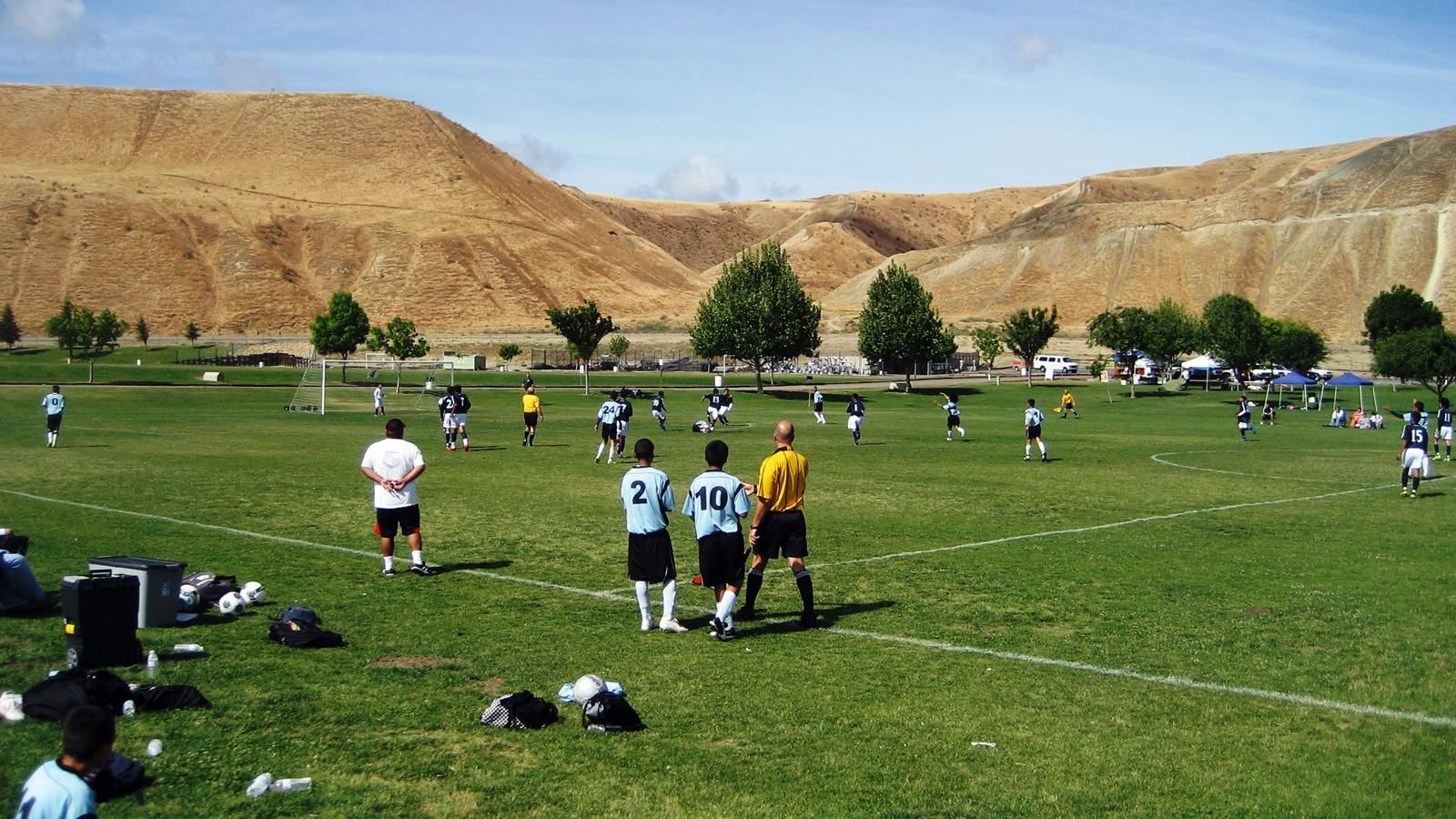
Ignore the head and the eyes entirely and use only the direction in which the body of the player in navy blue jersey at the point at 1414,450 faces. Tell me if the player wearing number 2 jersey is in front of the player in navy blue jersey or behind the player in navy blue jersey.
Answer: behind

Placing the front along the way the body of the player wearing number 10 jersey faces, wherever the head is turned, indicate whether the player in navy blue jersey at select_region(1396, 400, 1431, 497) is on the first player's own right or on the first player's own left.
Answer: on the first player's own right

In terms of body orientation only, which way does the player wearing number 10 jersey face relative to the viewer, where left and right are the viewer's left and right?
facing away from the viewer

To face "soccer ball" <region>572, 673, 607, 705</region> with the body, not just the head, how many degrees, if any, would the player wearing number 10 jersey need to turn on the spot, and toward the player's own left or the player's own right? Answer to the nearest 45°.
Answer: approximately 180°

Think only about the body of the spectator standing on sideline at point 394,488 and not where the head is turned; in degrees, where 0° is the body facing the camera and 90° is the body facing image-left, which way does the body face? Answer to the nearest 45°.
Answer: approximately 180°

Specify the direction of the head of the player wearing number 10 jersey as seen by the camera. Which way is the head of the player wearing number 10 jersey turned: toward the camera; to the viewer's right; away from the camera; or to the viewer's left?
away from the camera

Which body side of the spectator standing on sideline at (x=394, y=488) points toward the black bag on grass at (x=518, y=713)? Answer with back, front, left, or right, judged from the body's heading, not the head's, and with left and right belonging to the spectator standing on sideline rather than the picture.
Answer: back

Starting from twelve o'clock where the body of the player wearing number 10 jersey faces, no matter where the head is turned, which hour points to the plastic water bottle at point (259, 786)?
The plastic water bottle is roughly at 7 o'clock from the player wearing number 10 jersey.

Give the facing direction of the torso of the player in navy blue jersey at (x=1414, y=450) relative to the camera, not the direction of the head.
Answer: away from the camera

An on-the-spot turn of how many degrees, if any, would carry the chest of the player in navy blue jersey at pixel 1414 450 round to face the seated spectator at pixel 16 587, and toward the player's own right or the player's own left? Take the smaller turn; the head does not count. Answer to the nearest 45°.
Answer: approximately 135° to the player's own left

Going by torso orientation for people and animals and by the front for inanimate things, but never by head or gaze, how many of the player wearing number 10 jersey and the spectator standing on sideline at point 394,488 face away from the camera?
2

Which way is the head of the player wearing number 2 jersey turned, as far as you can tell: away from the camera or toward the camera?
away from the camera
